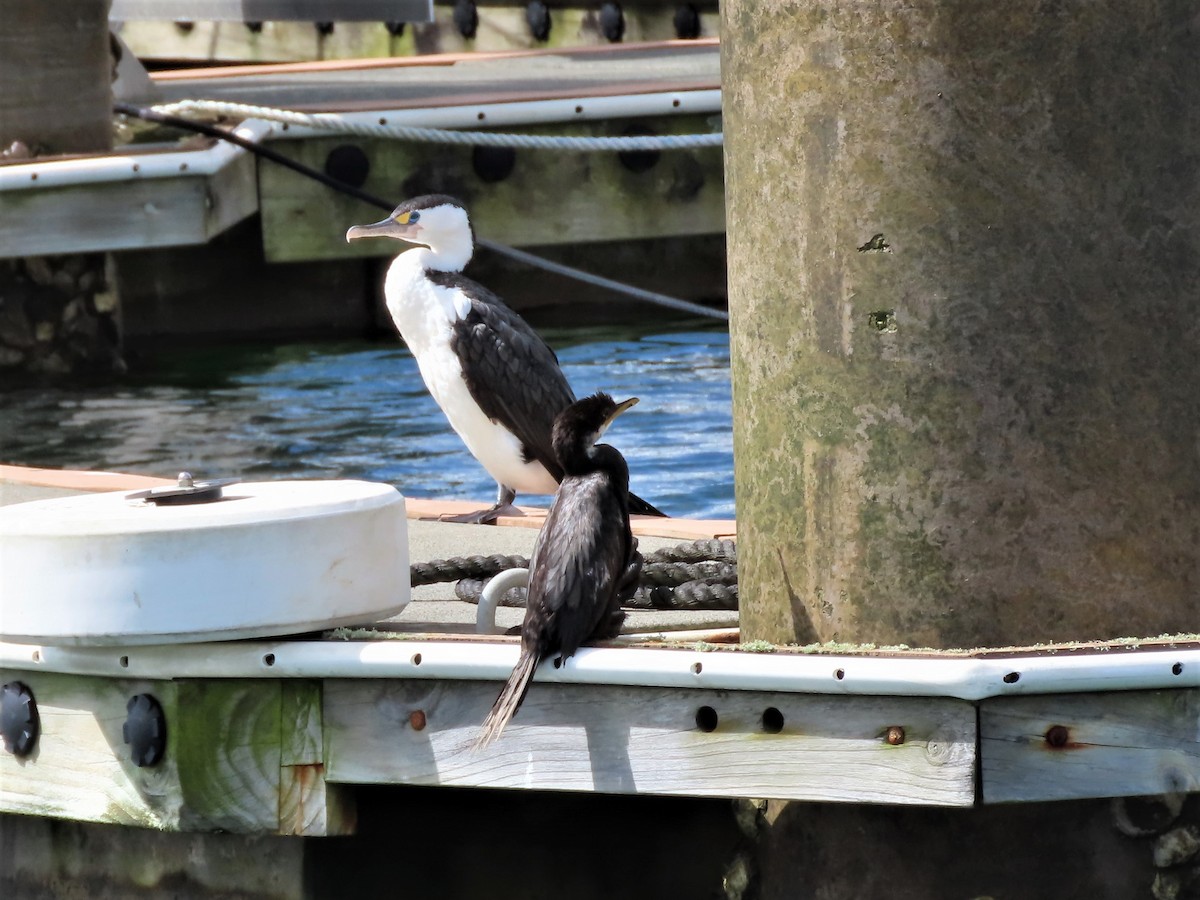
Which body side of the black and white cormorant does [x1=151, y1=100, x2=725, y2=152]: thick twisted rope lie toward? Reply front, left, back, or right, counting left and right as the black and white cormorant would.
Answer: right

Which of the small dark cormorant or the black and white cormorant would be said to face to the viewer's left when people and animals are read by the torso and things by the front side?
the black and white cormorant

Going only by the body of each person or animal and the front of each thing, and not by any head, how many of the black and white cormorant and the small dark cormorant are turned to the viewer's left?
1

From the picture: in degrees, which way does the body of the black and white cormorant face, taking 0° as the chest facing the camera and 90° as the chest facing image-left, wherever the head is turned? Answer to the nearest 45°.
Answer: approximately 90°

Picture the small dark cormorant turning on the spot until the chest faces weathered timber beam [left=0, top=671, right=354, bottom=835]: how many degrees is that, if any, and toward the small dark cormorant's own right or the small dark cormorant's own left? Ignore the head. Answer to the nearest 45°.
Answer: approximately 135° to the small dark cormorant's own left

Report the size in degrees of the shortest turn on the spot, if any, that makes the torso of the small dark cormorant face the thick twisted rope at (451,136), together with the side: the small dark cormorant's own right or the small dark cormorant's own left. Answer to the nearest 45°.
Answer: approximately 45° to the small dark cormorant's own left

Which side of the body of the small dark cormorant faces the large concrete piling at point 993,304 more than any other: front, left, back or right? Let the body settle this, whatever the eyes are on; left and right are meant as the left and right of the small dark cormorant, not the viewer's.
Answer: right

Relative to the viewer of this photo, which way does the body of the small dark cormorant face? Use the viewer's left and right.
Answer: facing away from the viewer and to the right of the viewer

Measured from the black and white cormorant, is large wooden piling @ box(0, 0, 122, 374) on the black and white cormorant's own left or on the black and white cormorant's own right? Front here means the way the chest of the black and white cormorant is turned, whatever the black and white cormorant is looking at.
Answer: on the black and white cormorant's own right

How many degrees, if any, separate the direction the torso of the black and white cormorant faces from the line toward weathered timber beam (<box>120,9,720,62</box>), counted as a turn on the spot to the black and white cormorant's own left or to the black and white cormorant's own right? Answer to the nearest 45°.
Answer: approximately 90° to the black and white cormorant's own right
